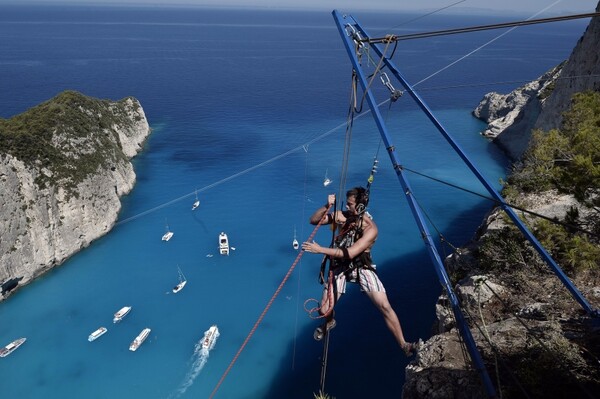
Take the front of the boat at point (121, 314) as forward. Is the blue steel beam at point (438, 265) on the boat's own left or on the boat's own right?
on the boat's own right

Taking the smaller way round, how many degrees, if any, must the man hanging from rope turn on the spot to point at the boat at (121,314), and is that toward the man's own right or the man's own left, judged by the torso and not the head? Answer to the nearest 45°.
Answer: approximately 90° to the man's own right

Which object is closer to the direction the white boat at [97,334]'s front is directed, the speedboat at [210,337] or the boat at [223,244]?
the boat

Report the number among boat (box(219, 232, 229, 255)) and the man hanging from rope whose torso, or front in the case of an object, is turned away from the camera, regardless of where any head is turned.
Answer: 1

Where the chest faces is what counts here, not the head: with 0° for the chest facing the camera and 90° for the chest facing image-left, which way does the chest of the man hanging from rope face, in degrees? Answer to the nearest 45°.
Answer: approximately 45°

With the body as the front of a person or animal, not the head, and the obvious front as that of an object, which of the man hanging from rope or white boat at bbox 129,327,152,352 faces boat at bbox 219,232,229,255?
the white boat

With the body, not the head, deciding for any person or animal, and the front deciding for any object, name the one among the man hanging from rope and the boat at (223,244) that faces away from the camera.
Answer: the boat

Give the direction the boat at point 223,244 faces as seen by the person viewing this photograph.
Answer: facing away from the viewer

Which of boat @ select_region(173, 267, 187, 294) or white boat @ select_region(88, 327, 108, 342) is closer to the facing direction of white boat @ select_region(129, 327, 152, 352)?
the boat

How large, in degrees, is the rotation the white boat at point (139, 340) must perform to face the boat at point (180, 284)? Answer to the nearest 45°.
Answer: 0° — it already faces it

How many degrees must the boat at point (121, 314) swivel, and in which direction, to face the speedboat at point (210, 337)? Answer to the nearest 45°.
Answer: approximately 90° to its right

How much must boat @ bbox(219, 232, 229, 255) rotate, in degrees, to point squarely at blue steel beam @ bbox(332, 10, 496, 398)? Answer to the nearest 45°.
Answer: approximately 180°

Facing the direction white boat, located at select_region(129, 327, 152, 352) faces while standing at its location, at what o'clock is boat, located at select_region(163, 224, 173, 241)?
The boat is roughly at 11 o'clock from the white boat.

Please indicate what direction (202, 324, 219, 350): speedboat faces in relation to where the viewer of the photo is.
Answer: facing away from the viewer and to the right of the viewer
